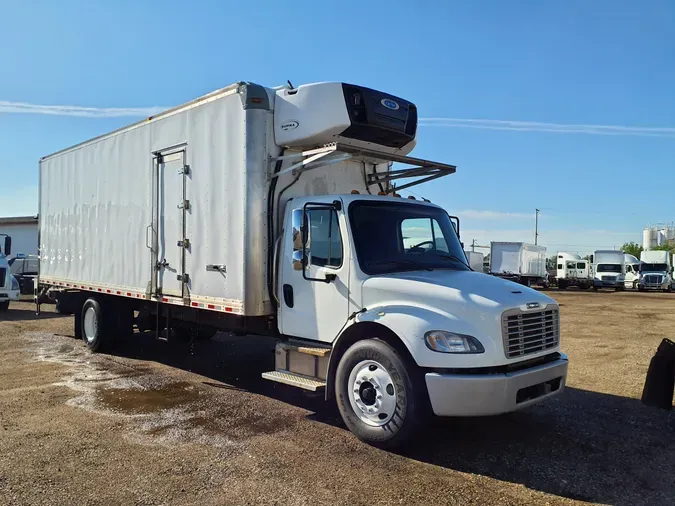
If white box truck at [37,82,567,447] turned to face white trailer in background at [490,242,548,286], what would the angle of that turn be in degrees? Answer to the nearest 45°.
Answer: approximately 90° to its left

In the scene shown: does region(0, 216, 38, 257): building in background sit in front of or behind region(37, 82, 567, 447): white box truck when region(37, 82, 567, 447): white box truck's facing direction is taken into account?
behind

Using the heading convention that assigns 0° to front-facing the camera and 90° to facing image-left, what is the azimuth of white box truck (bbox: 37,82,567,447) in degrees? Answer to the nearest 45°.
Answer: approximately 315°

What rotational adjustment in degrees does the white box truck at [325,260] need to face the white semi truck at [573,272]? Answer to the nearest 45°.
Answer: approximately 90° to its left

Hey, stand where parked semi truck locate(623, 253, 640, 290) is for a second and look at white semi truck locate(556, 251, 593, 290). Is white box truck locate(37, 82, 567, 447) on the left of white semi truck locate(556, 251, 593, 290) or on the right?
left

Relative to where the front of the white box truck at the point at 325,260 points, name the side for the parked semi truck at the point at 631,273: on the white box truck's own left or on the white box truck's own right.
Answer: on the white box truck's own left

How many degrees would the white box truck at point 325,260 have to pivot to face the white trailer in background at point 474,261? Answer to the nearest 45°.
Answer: approximately 90° to its left

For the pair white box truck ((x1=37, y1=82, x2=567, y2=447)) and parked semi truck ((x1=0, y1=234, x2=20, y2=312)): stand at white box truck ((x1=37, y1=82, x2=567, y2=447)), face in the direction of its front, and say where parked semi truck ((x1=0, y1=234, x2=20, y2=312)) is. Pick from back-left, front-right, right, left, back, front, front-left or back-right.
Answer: back
